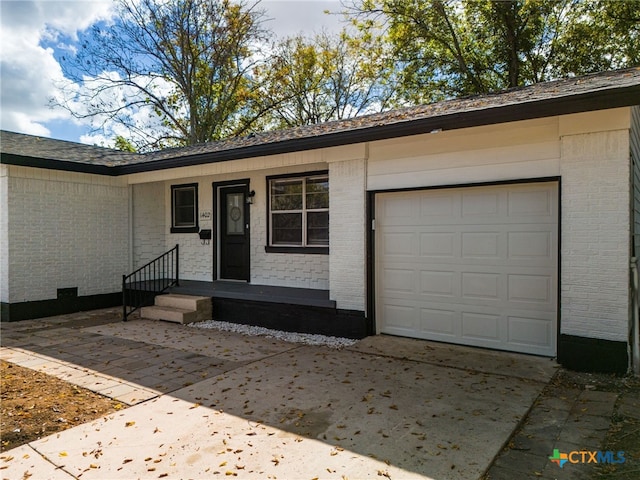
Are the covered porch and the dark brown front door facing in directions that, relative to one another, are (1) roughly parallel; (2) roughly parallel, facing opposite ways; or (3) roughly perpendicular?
roughly parallel

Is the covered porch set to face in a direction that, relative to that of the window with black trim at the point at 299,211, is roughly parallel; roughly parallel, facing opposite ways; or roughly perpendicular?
roughly parallel

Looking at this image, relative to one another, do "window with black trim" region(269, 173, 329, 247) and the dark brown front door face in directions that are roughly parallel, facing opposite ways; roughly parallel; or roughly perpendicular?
roughly parallel

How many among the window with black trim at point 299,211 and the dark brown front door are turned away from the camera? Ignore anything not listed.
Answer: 0

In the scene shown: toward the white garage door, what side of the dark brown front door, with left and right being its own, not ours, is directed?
left

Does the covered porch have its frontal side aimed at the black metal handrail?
no

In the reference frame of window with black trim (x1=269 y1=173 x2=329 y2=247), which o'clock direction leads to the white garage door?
The white garage door is roughly at 9 o'clock from the window with black trim.

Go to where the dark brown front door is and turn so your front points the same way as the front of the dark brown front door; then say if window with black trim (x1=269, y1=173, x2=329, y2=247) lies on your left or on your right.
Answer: on your left

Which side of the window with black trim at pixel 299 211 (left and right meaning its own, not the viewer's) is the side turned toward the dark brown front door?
right

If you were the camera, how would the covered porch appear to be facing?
facing the viewer and to the left of the viewer

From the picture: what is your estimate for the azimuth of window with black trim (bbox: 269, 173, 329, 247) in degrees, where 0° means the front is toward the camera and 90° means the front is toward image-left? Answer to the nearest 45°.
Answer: approximately 45°

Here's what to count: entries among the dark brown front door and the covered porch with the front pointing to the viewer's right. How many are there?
0

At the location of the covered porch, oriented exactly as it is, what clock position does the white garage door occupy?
The white garage door is roughly at 9 o'clock from the covered porch.

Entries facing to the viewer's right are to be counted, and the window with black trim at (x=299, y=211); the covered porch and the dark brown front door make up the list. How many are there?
0

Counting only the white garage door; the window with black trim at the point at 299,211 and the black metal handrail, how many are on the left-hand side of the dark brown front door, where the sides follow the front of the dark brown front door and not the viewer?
2

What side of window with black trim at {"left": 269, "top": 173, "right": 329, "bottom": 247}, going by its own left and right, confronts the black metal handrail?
right
